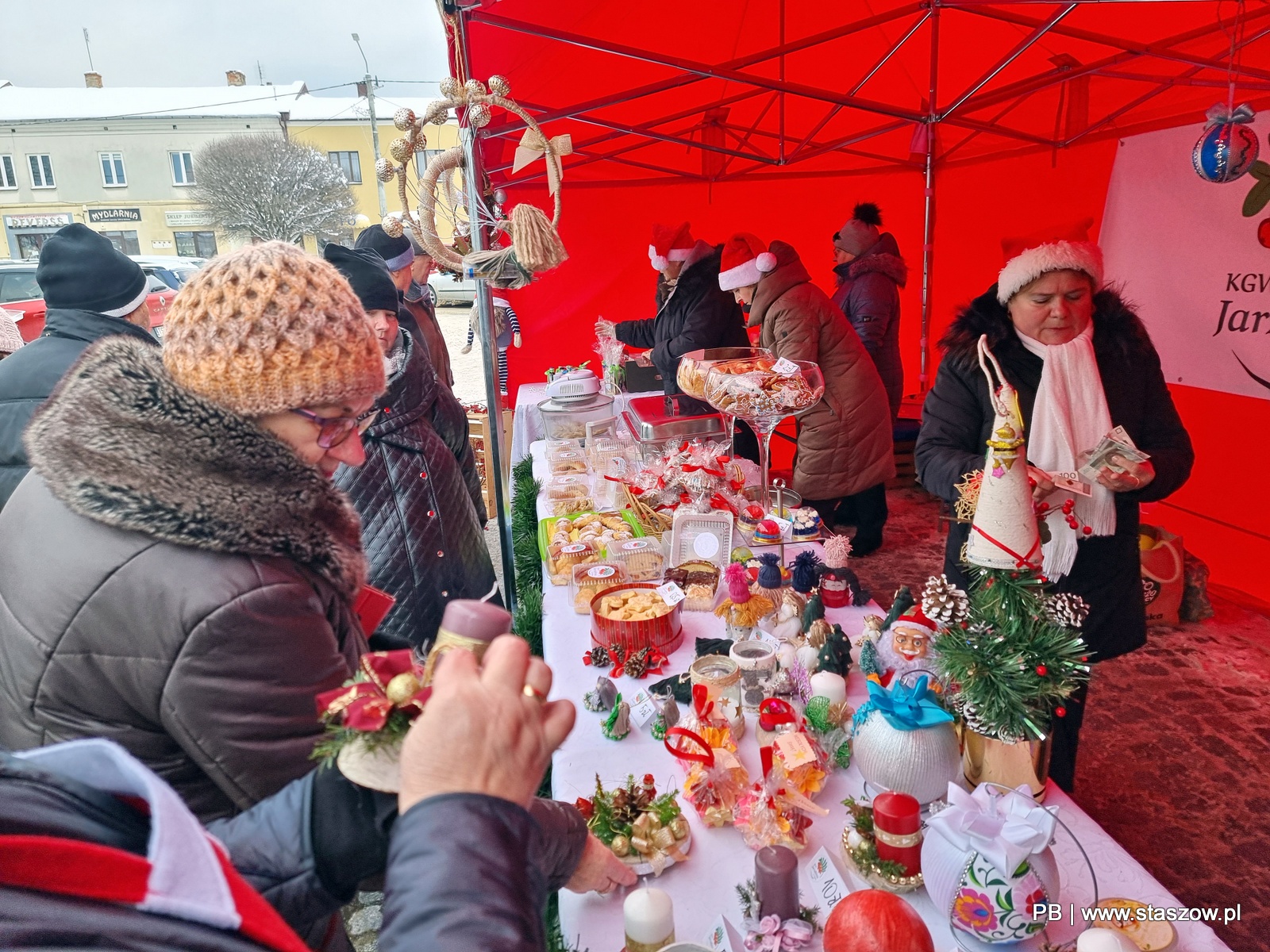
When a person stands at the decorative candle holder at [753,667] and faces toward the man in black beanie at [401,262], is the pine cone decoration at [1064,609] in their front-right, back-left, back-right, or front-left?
back-right

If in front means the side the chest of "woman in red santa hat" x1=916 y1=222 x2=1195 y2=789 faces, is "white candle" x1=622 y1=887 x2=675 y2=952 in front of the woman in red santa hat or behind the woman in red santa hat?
in front

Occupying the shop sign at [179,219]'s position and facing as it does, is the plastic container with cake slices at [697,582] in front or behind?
in front

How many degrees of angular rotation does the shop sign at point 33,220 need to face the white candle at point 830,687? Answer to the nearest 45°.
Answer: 0° — it already faces it

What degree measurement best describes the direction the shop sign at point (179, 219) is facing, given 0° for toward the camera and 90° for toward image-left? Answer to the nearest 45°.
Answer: approximately 0°

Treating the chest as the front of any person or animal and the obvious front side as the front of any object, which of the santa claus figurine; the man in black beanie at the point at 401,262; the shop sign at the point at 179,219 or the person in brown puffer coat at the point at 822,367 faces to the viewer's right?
the man in black beanie

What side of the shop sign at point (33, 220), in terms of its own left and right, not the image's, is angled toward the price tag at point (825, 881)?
front

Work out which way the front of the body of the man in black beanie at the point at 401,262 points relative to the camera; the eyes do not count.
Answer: to the viewer's right

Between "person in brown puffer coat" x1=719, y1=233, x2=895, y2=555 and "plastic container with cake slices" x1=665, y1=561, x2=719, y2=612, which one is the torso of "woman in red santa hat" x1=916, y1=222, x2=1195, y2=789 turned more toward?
the plastic container with cake slices

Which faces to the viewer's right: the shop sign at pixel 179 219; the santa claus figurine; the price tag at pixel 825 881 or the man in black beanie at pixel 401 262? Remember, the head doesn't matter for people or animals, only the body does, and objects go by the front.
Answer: the man in black beanie

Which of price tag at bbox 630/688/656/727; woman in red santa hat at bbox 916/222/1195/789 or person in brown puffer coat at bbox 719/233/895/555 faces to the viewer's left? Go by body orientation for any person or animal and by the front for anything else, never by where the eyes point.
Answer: the person in brown puffer coat

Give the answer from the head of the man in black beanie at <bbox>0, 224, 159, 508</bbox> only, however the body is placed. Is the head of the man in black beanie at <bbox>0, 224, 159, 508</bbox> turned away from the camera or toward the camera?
away from the camera

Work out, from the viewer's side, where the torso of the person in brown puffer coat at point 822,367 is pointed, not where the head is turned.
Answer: to the viewer's left

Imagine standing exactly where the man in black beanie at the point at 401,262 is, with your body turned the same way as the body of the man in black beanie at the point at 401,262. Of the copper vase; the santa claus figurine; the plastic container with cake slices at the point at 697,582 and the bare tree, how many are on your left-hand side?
1
